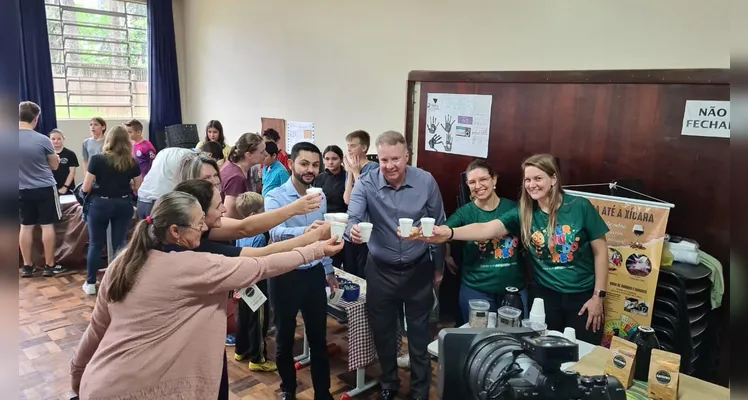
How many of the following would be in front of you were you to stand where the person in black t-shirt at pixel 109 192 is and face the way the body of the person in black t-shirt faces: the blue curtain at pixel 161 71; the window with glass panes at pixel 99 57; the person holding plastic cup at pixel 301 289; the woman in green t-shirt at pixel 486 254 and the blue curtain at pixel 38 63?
3

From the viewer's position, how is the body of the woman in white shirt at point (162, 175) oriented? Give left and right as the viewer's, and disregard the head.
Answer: facing to the right of the viewer

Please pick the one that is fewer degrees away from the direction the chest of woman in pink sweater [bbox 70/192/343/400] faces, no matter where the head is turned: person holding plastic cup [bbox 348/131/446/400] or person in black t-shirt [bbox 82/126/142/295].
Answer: the person holding plastic cup

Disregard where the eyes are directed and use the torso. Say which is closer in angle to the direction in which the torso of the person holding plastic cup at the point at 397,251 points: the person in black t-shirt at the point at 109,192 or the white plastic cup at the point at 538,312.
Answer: the white plastic cup

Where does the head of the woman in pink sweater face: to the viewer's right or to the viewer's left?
to the viewer's right

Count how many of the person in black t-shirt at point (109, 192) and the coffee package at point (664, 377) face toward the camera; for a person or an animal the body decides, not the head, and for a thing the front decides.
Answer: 1

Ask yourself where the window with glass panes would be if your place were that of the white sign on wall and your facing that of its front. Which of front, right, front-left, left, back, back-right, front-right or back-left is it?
right

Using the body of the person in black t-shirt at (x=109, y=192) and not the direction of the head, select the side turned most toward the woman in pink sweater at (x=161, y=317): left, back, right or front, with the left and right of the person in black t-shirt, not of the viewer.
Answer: back

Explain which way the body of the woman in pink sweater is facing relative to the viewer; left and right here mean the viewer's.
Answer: facing away from the viewer and to the right of the viewer

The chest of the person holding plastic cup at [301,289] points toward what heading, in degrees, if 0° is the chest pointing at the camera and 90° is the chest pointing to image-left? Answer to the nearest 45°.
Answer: approximately 315°

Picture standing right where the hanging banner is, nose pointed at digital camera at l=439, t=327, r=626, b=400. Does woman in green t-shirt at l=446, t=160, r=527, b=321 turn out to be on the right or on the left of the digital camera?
right

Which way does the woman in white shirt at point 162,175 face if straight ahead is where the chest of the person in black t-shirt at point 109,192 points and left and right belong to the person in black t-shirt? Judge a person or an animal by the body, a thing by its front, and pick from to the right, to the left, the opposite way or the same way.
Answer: to the right

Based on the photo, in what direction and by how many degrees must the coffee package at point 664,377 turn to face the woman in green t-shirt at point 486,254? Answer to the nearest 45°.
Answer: approximately 135° to its right

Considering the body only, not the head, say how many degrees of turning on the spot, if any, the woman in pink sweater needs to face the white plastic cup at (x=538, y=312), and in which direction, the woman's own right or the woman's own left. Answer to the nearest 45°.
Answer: approximately 45° to the woman's own right

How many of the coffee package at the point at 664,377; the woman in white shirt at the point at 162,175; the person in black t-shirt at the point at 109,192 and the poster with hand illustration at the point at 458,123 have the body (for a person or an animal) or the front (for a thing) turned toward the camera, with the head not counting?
2
